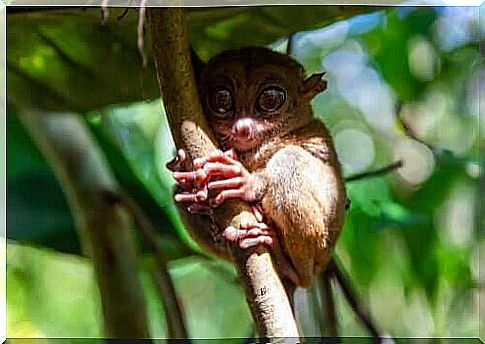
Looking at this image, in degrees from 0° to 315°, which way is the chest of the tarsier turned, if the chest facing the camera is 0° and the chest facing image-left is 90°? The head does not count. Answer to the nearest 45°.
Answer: approximately 45°
